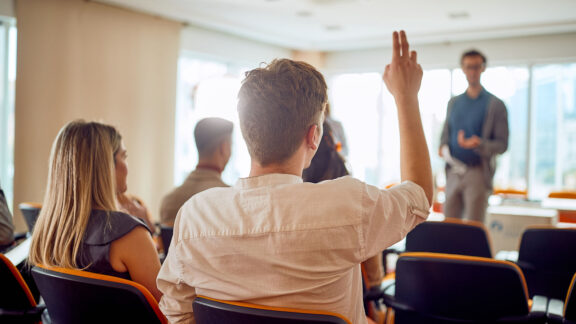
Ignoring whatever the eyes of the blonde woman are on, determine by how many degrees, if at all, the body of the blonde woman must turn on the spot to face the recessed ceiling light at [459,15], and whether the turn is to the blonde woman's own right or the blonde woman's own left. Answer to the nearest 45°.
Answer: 0° — they already face it

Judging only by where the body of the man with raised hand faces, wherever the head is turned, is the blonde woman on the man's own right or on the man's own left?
on the man's own left

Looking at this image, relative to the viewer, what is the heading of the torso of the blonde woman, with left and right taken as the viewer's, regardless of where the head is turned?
facing away from the viewer and to the right of the viewer

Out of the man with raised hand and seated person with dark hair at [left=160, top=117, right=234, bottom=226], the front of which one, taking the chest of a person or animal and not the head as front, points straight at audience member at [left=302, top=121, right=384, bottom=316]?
the man with raised hand

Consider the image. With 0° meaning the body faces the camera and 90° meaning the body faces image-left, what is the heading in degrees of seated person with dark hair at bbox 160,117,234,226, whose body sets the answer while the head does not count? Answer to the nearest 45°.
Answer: approximately 225°

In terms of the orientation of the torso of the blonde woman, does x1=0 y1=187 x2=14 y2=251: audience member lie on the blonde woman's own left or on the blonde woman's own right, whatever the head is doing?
on the blonde woman's own left

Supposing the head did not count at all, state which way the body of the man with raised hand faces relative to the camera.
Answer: away from the camera

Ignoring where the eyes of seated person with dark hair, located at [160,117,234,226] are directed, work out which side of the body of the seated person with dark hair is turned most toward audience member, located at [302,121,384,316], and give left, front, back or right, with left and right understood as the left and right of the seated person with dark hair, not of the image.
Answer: right
